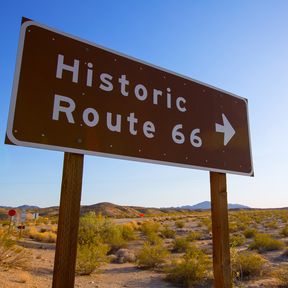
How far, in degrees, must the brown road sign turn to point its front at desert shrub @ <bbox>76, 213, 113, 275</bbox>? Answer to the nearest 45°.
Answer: approximately 135° to its left

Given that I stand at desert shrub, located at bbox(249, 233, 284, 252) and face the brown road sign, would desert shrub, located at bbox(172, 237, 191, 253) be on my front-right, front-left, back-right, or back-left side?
front-right

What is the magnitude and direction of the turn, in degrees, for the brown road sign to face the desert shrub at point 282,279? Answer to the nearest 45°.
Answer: approximately 90° to its left

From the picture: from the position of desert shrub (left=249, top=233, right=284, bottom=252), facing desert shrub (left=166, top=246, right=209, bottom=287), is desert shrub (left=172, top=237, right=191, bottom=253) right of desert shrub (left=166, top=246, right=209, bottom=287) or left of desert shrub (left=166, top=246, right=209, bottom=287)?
right

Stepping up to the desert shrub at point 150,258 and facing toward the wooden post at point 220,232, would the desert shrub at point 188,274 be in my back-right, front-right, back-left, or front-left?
front-left

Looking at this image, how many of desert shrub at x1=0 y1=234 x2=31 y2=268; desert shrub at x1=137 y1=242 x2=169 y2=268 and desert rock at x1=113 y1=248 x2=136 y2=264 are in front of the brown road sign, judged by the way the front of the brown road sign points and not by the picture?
0

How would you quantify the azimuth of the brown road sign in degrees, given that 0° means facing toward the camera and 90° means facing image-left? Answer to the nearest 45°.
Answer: approximately 315°

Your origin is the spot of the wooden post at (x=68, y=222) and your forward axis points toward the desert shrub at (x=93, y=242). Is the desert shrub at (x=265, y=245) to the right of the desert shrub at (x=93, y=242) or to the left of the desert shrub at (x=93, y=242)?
right

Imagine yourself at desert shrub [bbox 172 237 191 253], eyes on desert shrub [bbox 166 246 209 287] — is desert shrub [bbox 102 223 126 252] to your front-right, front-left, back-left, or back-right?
back-right

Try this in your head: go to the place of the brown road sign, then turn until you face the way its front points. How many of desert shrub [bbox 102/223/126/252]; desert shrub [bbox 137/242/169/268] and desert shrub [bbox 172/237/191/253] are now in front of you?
0

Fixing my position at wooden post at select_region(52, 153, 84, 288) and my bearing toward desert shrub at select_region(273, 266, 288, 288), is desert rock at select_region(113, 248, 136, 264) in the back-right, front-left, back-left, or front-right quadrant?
front-left

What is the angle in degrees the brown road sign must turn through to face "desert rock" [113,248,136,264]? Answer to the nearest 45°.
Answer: approximately 135° to its left

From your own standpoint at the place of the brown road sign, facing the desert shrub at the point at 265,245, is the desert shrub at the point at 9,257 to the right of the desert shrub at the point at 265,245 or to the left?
left

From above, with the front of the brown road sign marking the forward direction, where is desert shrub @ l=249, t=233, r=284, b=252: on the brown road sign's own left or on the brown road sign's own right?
on the brown road sign's own left

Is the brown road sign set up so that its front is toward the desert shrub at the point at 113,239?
no

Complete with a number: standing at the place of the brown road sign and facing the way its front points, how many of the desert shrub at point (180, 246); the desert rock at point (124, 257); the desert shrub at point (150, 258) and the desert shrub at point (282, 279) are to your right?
0

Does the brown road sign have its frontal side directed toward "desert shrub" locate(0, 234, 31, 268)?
no

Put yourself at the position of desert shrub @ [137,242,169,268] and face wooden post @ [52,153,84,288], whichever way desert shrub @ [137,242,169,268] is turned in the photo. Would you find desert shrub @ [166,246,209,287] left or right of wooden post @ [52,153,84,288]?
left
